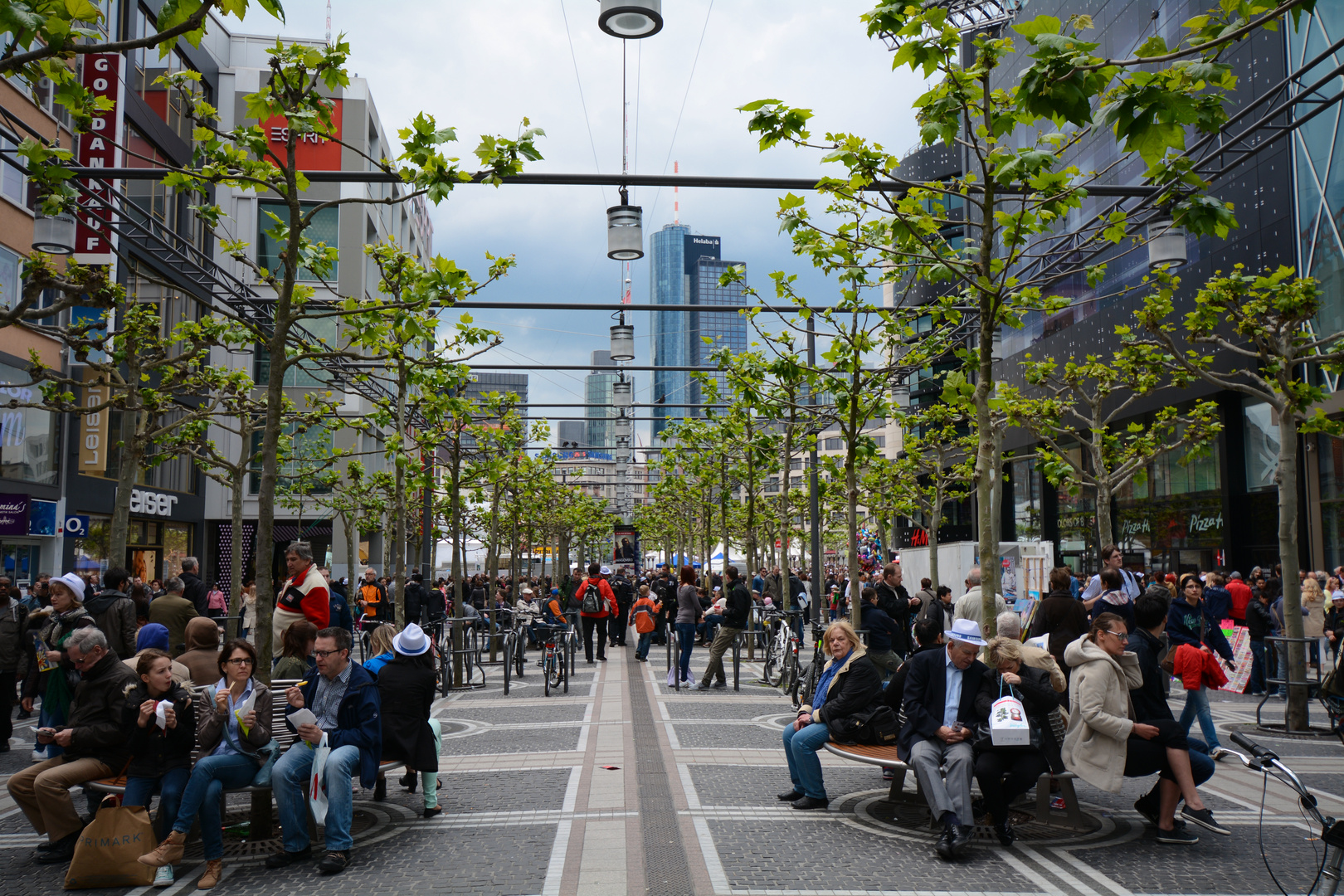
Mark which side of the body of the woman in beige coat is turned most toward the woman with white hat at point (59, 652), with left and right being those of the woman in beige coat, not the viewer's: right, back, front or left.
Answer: back

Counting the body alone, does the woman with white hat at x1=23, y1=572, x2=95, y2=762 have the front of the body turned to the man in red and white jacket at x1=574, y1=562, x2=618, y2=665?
no

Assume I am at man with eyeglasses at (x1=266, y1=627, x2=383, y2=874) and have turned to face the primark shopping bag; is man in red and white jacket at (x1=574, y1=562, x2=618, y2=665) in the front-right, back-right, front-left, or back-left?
back-right

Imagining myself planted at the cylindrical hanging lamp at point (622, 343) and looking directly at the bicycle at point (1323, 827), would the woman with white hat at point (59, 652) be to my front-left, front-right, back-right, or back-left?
front-right

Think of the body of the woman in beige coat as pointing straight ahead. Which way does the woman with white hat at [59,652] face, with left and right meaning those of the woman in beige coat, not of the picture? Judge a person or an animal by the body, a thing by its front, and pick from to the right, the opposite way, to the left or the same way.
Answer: to the right

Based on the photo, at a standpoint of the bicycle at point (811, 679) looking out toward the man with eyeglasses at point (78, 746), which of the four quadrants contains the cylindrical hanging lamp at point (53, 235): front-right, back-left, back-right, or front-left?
front-right

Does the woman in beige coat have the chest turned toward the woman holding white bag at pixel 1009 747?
no

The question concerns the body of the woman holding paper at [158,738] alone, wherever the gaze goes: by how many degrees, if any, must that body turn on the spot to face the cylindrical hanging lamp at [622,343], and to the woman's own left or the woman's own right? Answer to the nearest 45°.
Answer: approximately 135° to the woman's own left

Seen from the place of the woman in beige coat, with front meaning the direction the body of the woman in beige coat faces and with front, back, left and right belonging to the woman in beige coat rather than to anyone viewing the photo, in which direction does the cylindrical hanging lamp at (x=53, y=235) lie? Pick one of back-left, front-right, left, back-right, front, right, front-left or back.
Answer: back

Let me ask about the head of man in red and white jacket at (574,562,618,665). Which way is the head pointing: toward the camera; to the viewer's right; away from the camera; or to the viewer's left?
away from the camera

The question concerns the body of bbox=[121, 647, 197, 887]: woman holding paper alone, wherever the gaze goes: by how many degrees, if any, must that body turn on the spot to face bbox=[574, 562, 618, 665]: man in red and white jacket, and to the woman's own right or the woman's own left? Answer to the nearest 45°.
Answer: approximately 135° to the woman's own left

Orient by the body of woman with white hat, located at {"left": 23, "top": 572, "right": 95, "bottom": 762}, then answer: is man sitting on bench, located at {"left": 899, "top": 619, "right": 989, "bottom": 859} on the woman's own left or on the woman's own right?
on the woman's own left

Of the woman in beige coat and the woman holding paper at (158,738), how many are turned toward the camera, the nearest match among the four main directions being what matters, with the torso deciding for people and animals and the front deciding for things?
1

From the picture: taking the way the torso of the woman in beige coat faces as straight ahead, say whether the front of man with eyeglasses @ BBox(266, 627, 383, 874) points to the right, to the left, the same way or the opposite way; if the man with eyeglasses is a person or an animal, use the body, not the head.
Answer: to the right

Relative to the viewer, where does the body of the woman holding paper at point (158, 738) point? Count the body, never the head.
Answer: toward the camera

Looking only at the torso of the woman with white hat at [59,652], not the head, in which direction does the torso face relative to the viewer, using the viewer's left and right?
facing the viewer and to the left of the viewer

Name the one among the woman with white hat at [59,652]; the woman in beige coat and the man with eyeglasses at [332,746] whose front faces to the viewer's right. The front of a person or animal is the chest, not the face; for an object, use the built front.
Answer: the woman in beige coat

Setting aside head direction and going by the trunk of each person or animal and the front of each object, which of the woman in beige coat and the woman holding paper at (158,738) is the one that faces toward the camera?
the woman holding paper

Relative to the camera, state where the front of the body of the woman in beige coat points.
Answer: to the viewer's right
